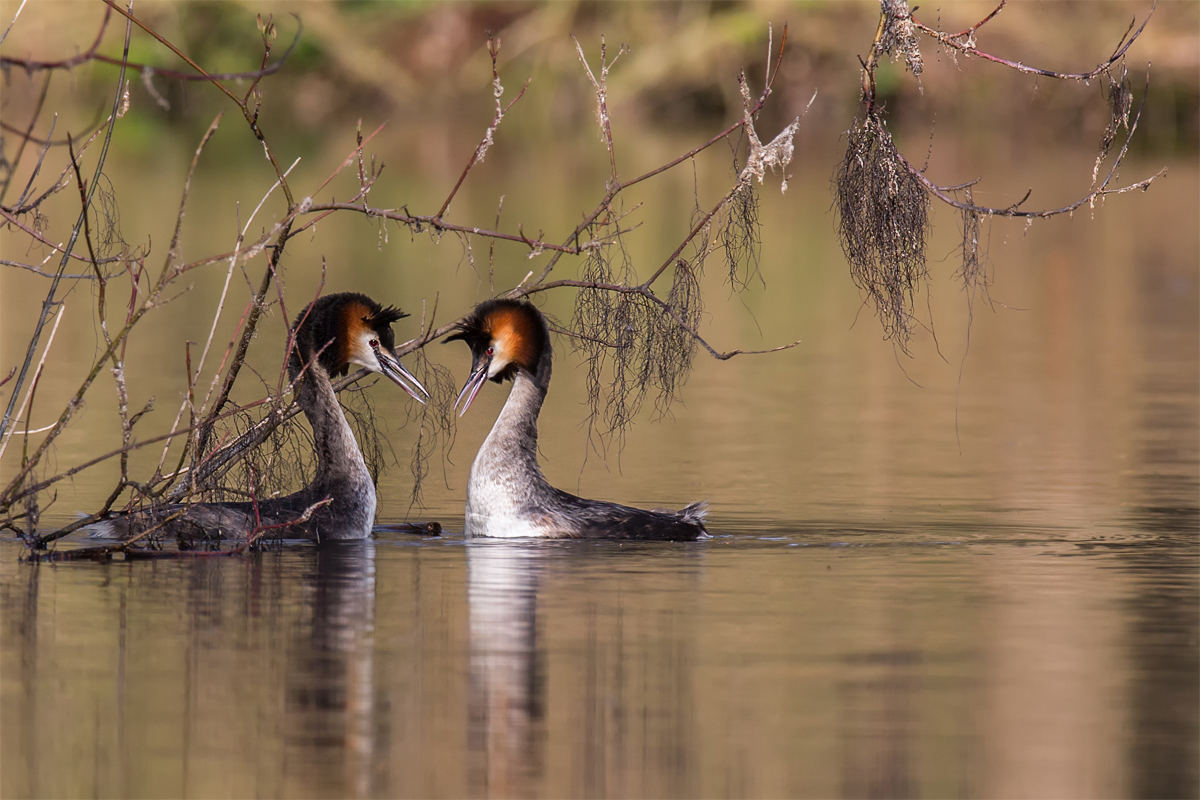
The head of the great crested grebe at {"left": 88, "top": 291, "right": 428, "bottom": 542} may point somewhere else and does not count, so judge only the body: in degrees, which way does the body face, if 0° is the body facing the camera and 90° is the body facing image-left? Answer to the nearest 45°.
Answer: approximately 270°

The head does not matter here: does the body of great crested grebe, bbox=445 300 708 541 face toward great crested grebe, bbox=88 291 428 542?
yes

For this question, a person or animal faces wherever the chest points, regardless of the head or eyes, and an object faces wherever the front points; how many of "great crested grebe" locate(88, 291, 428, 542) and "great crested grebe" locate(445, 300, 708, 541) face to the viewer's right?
1

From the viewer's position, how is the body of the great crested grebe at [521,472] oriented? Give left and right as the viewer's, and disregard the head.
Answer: facing to the left of the viewer

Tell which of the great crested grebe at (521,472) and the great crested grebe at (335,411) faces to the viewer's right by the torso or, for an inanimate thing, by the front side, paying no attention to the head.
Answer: the great crested grebe at (335,411)

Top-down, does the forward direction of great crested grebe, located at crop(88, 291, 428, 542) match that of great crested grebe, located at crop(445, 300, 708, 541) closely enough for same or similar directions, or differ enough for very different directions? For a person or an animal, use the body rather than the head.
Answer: very different directions
